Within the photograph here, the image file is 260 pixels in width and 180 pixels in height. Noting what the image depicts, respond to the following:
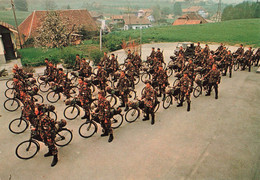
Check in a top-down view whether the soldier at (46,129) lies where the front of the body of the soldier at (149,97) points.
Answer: yes

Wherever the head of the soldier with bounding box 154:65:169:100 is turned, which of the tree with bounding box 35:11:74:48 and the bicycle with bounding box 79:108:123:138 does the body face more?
the bicycle

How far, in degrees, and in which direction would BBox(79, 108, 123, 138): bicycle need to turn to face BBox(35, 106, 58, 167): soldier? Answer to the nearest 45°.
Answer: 0° — it already faces them

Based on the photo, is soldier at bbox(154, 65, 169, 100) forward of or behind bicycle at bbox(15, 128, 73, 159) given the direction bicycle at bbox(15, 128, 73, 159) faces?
behind

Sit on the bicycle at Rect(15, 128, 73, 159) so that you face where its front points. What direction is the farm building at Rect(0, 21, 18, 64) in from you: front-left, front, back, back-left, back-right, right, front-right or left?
back-right

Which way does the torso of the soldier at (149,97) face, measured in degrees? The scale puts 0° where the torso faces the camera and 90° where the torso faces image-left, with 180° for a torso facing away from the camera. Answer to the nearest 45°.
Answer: approximately 45°

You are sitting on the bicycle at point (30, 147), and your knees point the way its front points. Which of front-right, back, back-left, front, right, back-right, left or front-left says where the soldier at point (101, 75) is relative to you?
back

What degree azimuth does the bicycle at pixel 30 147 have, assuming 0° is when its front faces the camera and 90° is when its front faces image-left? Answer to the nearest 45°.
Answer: approximately 45°

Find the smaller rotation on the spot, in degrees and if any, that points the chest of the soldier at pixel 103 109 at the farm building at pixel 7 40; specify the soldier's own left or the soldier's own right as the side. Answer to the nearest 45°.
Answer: approximately 90° to the soldier's own right

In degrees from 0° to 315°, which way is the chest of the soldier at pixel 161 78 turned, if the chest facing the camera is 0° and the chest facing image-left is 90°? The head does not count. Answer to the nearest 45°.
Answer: approximately 45°

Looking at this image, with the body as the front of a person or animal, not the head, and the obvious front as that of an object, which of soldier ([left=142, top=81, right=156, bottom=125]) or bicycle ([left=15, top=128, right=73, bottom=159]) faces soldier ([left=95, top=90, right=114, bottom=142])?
soldier ([left=142, top=81, right=156, bottom=125])

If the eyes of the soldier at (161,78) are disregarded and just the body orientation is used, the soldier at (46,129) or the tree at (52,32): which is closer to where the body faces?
the soldier
